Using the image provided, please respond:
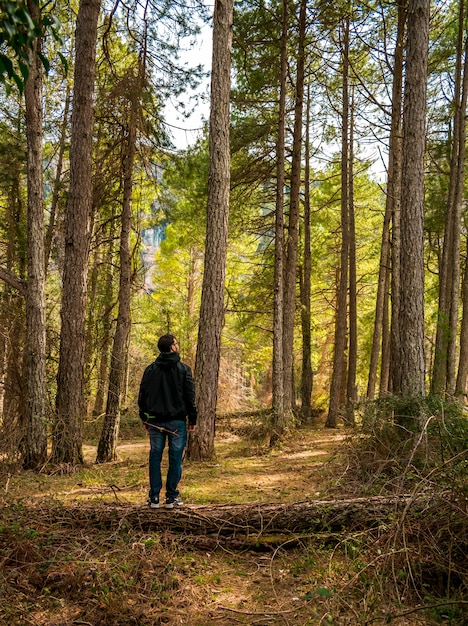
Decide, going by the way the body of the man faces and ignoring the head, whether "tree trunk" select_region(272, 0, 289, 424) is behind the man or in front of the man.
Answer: in front

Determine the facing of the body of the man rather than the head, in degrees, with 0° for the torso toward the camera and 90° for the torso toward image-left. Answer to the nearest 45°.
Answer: approximately 180°

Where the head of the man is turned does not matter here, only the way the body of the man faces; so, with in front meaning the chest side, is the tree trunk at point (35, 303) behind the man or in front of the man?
in front

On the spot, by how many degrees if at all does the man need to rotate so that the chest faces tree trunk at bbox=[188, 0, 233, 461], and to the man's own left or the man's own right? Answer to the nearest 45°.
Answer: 0° — they already face it

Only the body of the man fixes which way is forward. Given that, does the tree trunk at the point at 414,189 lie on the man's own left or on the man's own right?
on the man's own right

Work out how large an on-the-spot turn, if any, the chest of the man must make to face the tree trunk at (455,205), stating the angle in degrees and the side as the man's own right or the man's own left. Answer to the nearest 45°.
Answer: approximately 45° to the man's own right
